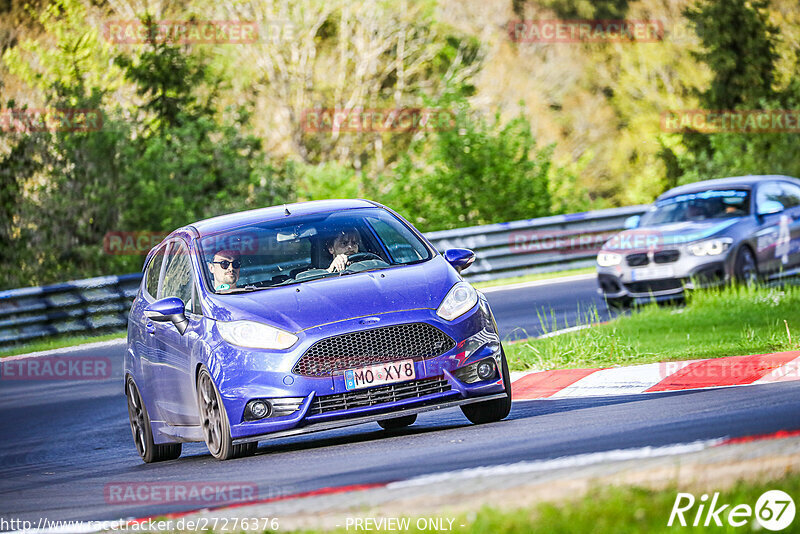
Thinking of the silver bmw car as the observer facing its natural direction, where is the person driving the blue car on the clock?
The person driving the blue car is roughly at 11 o'clock from the silver bmw car.

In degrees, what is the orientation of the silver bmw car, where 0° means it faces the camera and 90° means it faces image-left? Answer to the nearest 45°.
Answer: approximately 45°

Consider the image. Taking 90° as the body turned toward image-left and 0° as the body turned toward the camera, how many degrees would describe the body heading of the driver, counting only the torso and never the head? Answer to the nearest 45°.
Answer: approximately 315°

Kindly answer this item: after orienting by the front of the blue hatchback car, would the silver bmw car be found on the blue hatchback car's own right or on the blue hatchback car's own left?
on the blue hatchback car's own left

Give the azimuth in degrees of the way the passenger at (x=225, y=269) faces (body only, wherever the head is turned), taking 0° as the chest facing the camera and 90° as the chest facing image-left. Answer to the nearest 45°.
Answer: approximately 315°
